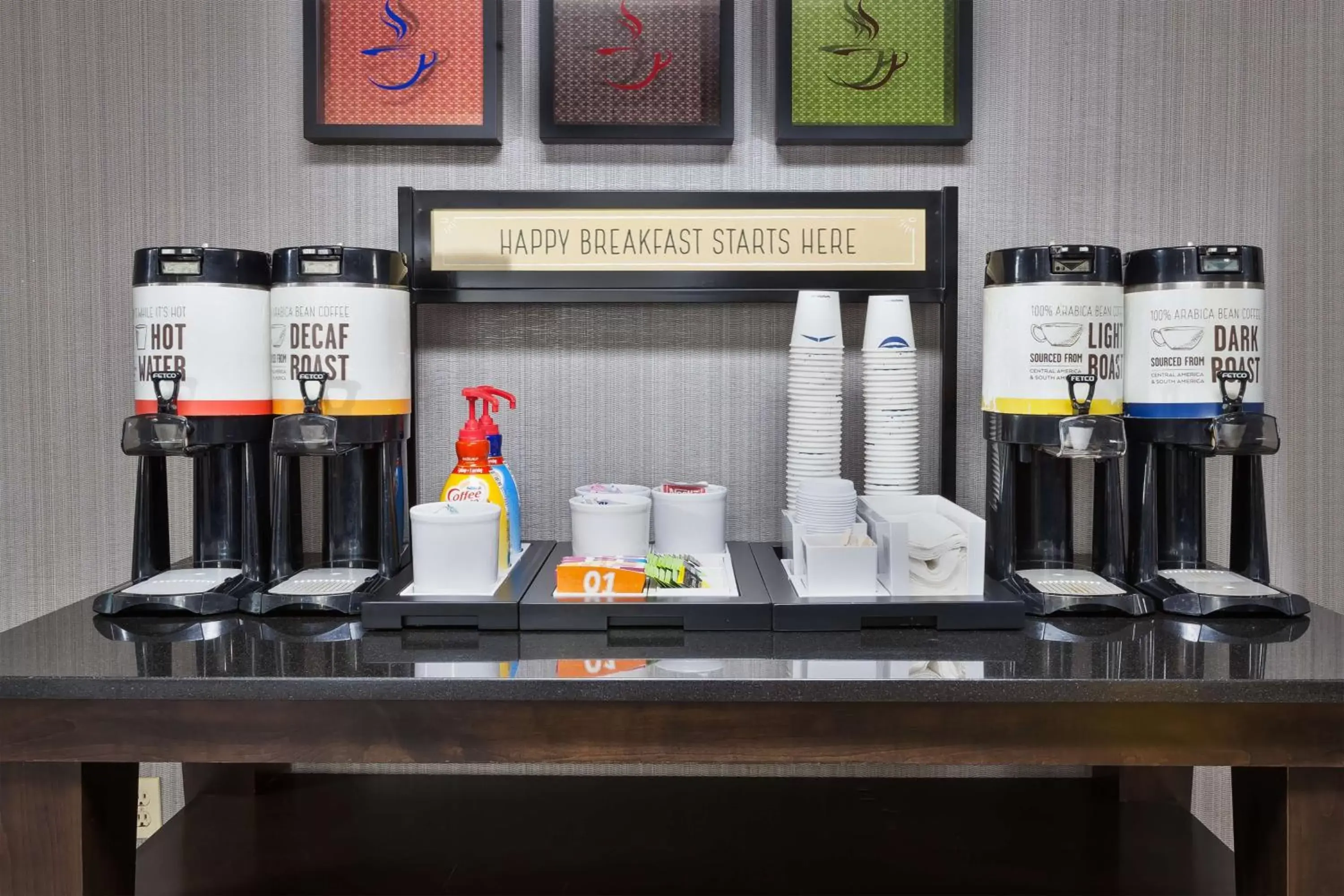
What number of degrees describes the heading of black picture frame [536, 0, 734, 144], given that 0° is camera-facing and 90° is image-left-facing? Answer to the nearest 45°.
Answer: approximately 0°
